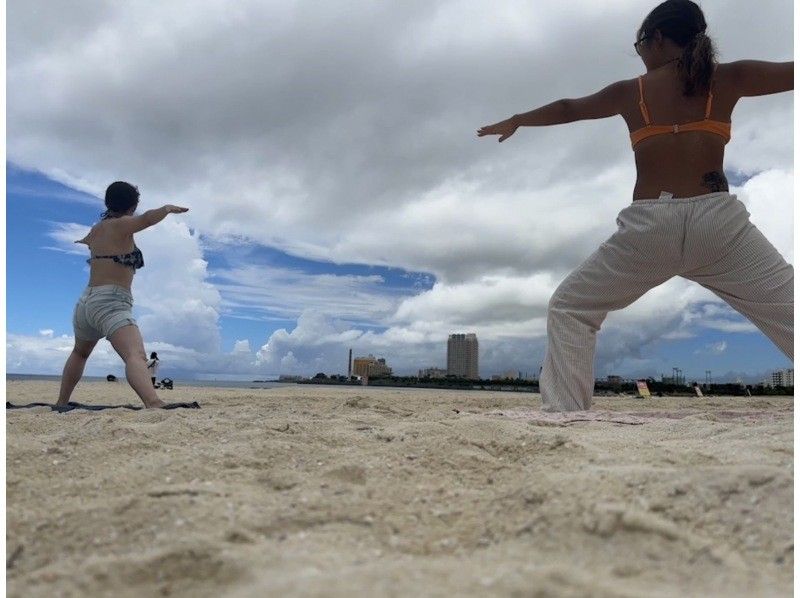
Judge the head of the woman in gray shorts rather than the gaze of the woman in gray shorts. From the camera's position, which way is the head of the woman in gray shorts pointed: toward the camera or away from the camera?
away from the camera

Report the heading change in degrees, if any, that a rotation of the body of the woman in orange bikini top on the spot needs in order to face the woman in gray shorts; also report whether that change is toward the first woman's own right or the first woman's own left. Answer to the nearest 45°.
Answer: approximately 90° to the first woman's own left

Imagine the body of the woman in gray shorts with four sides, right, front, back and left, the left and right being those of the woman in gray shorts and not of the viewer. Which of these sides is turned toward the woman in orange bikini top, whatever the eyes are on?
right

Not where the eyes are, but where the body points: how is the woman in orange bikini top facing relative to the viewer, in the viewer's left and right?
facing away from the viewer

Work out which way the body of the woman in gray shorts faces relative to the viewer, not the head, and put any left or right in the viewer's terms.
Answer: facing away from the viewer and to the right of the viewer

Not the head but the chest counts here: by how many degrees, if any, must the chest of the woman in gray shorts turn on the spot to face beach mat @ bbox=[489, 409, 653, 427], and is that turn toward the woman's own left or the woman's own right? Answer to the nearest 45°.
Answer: approximately 90° to the woman's own right
